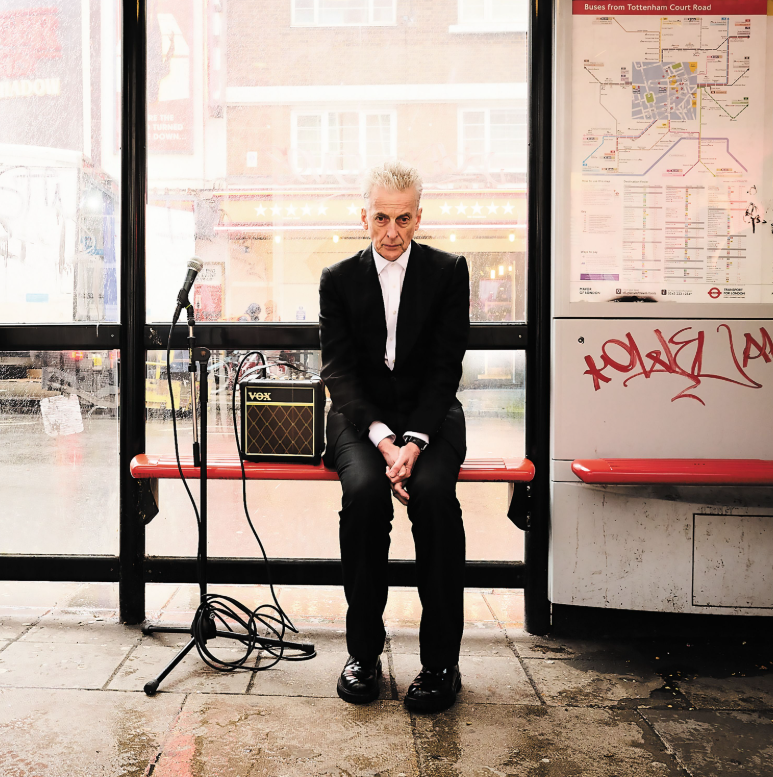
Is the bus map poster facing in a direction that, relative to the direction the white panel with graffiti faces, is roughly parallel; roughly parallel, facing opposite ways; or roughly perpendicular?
roughly parallel

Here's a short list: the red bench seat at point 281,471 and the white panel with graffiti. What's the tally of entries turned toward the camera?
2

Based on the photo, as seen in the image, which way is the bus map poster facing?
toward the camera

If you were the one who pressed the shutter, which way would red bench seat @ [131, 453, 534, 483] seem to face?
facing the viewer

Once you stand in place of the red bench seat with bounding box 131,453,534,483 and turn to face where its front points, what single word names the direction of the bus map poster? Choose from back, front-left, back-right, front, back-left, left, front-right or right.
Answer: left

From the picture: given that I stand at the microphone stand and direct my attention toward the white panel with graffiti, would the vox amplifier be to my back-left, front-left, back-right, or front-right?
front-left

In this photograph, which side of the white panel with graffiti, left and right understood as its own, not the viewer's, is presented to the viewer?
front
